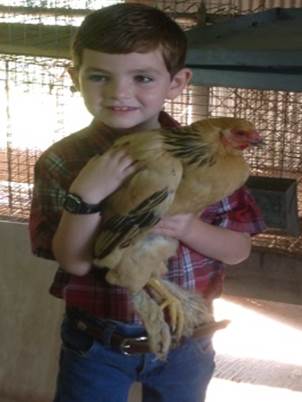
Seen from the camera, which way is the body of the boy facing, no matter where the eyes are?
toward the camera

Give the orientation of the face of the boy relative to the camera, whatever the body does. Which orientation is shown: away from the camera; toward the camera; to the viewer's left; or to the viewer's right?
toward the camera

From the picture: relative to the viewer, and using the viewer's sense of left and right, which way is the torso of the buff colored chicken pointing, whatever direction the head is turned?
facing to the right of the viewer

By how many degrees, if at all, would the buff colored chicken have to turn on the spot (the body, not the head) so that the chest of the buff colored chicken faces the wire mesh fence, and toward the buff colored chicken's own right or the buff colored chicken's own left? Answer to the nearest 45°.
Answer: approximately 90° to the buff colored chicken's own left

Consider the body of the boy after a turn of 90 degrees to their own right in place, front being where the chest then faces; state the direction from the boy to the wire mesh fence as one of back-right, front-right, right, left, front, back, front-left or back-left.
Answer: right
